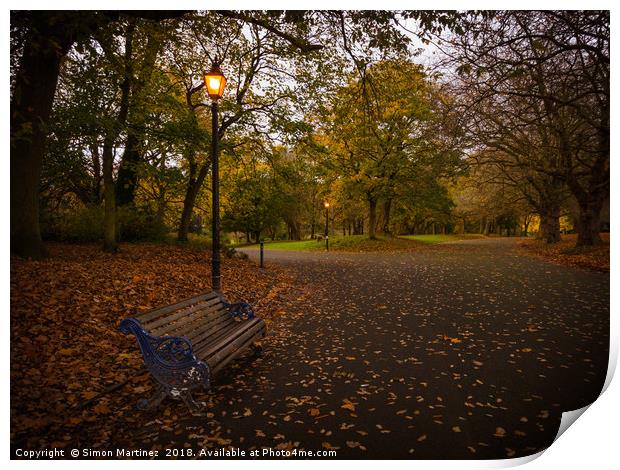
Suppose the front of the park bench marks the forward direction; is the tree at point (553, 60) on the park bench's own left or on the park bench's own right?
on the park bench's own left

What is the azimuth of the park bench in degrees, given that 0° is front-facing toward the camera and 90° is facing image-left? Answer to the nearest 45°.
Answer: approximately 315°
